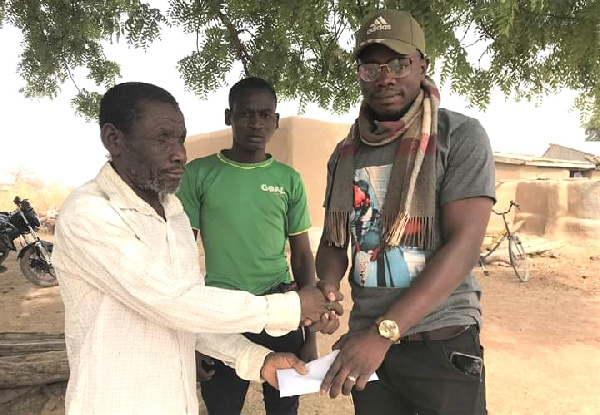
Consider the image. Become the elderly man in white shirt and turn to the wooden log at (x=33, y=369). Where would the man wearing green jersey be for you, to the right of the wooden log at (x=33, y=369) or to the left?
right

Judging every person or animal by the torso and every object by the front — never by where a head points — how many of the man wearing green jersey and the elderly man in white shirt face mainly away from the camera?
0

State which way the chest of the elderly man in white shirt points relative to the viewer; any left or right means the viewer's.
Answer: facing the viewer and to the right of the viewer

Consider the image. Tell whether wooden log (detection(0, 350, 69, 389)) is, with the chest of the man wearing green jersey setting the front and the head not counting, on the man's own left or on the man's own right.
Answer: on the man's own right

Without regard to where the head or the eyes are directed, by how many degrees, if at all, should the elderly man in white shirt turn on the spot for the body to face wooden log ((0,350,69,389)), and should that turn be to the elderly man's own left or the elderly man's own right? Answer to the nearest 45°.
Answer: approximately 180°

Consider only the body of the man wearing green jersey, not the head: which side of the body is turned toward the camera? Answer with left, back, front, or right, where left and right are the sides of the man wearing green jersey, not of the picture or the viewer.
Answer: front

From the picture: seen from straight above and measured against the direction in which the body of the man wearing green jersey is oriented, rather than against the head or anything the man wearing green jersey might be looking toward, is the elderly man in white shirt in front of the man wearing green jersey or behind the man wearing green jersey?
in front

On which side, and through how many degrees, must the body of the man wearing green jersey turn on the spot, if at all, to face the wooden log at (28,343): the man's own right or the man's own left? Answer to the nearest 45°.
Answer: approximately 135° to the man's own right

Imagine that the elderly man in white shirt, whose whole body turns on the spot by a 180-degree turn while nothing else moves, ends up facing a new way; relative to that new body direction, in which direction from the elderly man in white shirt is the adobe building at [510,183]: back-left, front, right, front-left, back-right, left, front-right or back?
right

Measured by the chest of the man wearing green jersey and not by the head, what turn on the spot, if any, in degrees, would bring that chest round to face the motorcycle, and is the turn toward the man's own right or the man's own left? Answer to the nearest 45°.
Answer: approximately 135° to the man's own right

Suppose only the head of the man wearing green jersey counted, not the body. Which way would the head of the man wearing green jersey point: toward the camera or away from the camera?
toward the camera
